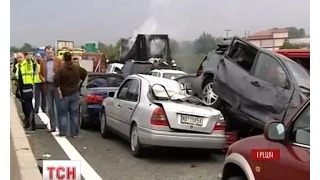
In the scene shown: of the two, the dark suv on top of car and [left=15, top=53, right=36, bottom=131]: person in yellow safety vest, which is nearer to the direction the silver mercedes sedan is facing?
the person in yellow safety vest

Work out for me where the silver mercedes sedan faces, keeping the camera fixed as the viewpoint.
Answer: facing away from the viewer and to the left of the viewer

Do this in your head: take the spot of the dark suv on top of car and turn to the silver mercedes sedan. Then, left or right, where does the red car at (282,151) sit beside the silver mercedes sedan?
left

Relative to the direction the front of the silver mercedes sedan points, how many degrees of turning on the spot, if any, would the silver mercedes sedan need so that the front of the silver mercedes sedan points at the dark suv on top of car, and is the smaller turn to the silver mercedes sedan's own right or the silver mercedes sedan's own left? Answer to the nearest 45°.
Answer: approximately 90° to the silver mercedes sedan's own right

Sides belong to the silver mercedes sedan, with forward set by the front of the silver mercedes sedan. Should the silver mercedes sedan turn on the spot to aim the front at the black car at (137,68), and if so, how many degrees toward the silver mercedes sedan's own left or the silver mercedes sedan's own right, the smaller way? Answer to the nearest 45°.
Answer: approximately 45° to the silver mercedes sedan's own right
